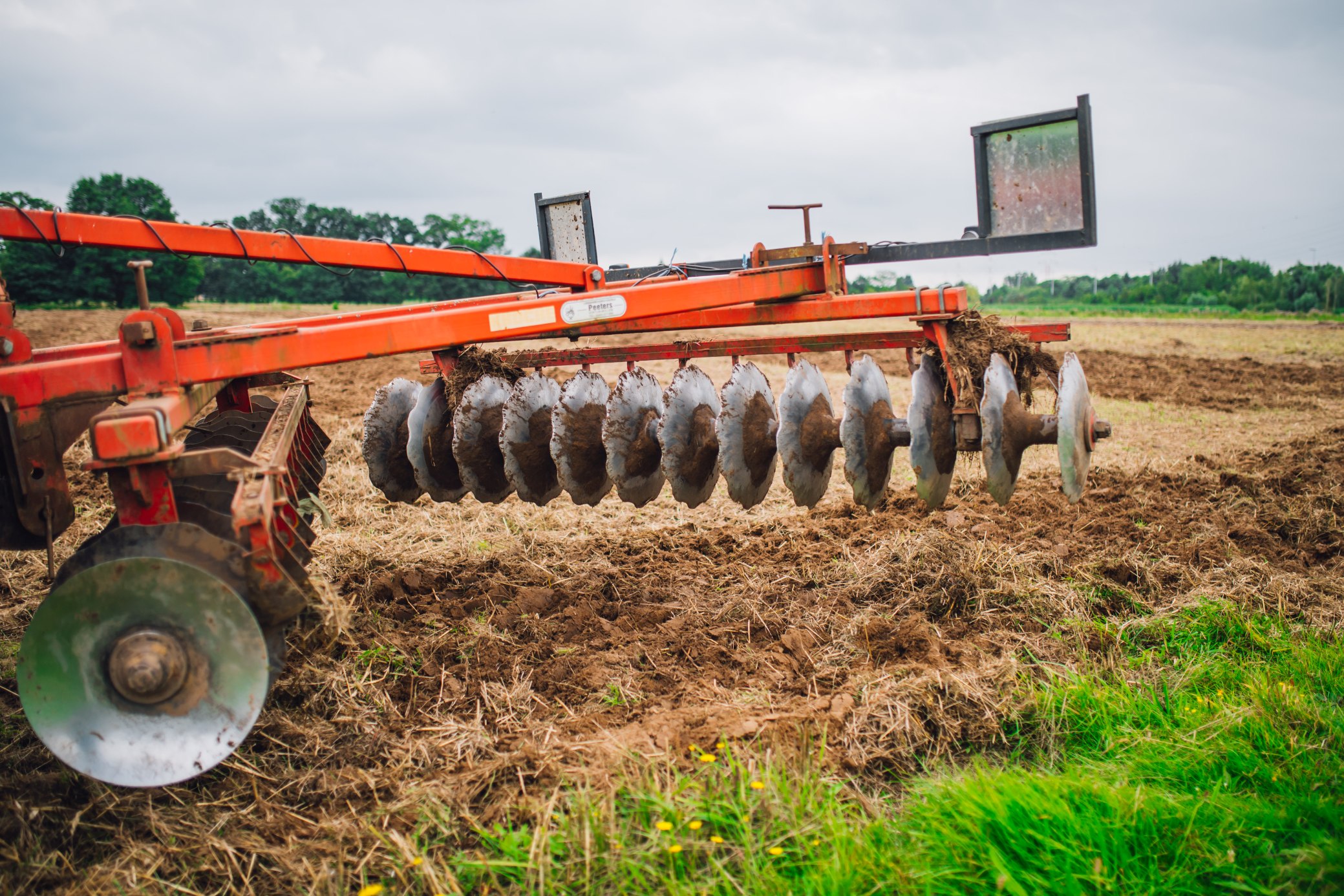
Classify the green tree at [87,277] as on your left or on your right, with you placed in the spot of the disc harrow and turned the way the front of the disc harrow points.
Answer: on your right

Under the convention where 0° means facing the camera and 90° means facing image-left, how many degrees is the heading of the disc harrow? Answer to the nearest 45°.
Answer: approximately 45°
